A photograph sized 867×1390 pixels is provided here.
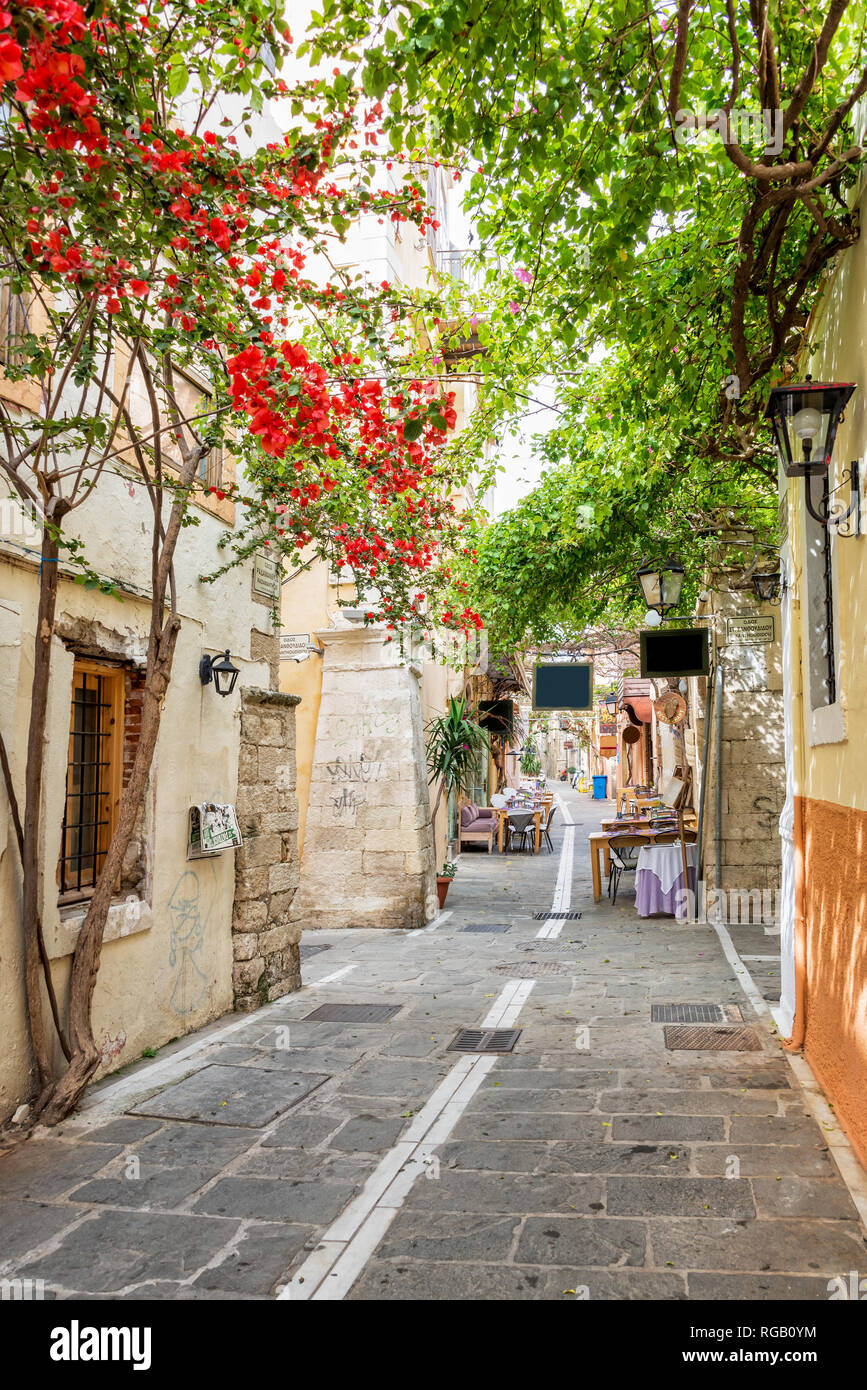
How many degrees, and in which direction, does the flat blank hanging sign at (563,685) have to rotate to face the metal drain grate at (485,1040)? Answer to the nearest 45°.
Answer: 0° — it already faces it

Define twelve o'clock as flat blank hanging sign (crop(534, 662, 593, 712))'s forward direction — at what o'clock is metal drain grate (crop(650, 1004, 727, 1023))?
The metal drain grate is roughly at 12 o'clock from the flat blank hanging sign.

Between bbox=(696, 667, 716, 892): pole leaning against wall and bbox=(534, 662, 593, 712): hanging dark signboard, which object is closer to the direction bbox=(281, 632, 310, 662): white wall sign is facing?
the pole leaning against wall

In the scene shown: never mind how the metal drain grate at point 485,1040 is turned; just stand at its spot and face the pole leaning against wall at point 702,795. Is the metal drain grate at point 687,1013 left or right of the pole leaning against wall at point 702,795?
right

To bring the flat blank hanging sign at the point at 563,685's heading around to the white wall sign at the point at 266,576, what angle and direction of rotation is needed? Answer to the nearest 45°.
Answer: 0° — it already faces it
